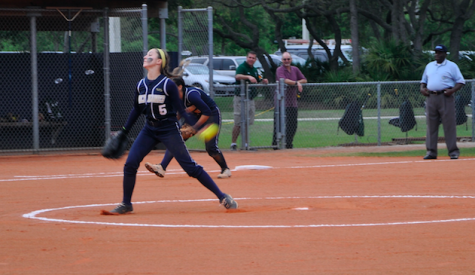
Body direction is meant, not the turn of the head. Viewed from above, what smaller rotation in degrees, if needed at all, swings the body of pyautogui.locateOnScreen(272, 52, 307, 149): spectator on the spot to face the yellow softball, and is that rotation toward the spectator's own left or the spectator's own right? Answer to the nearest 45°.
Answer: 0° — they already face it

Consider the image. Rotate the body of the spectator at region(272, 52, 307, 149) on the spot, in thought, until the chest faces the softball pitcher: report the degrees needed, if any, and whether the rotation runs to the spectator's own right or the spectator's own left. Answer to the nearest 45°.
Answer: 0° — they already face them

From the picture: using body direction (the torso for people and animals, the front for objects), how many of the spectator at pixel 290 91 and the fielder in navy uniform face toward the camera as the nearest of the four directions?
1

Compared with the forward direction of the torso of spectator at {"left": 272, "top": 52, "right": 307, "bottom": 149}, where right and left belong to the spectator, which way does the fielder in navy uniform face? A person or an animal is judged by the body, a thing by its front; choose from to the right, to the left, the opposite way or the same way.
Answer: to the right

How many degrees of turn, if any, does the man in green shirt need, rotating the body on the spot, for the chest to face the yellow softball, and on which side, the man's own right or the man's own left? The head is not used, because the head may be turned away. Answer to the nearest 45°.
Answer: approximately 45° to the man's own right

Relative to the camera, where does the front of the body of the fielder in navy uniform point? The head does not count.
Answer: to the viewer's left

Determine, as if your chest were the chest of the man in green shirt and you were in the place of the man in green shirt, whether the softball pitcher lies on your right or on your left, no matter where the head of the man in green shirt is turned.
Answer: on your right

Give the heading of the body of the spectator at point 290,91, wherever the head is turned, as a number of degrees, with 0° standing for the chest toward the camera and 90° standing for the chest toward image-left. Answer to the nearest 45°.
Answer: approximately 0°

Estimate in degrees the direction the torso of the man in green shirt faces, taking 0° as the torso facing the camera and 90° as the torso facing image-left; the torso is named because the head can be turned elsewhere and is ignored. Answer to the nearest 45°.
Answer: approximately 315°
